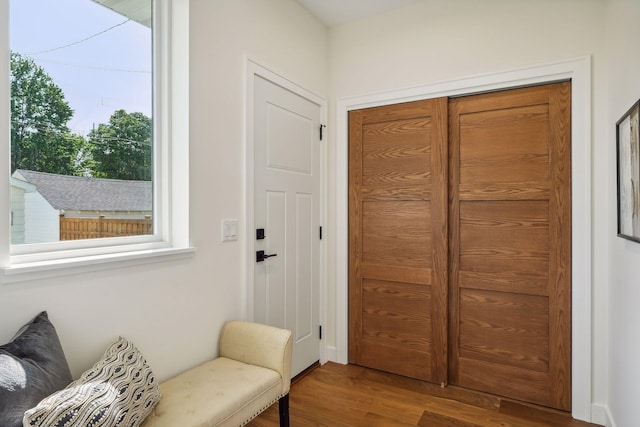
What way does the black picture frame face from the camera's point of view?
to the viewer's left

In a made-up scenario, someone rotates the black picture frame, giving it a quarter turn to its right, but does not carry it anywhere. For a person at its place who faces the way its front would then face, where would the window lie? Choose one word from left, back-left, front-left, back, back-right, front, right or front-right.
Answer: back-left

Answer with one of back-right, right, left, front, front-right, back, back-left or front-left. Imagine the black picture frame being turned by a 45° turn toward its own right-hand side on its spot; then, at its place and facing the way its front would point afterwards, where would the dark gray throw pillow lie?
left

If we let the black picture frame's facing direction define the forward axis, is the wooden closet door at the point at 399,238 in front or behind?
in front

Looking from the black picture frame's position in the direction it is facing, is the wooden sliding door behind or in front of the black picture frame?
in front

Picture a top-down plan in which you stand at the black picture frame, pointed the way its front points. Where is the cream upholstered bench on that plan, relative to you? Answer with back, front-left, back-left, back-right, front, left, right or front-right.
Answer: front-left

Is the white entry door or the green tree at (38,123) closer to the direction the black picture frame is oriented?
the white entry door

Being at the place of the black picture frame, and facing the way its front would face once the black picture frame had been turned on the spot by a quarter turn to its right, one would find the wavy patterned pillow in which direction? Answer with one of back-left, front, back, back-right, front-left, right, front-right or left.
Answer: back-left
